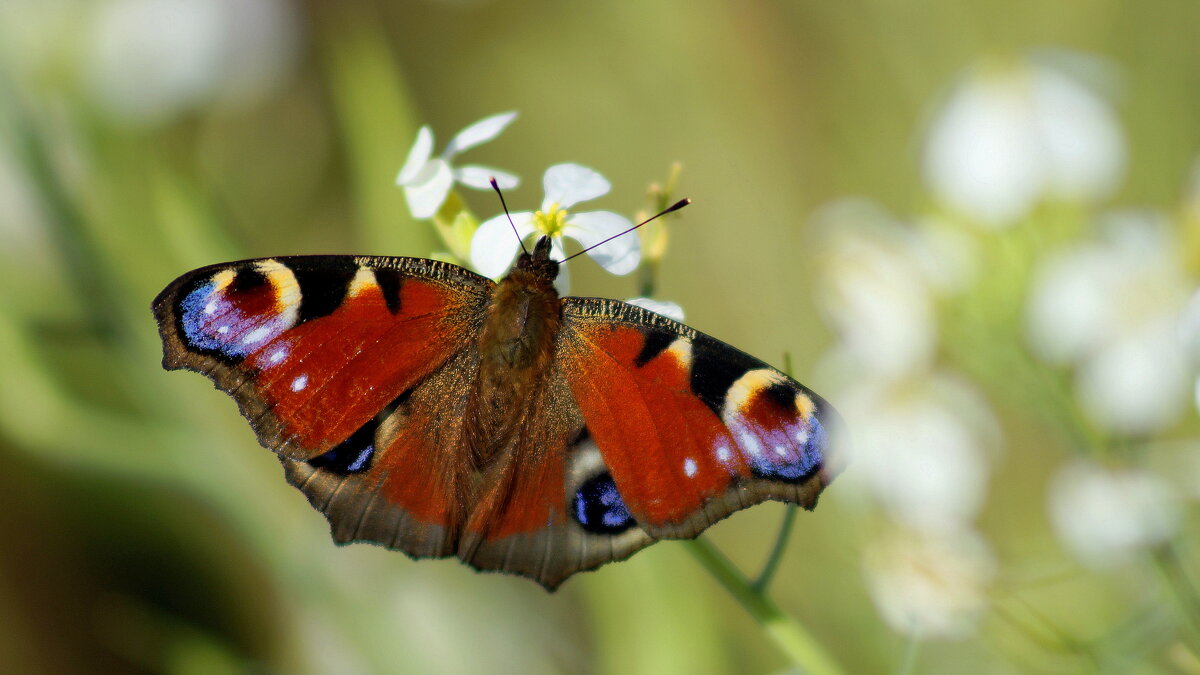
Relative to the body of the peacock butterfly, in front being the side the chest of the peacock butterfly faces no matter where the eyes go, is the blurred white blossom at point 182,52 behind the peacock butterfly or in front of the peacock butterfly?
in front

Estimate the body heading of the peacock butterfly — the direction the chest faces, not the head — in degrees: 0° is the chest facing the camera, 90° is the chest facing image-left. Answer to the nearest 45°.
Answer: approximately 180°

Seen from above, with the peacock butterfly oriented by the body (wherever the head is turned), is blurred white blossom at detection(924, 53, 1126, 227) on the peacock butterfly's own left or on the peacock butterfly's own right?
on the peacock butterfly's own right
